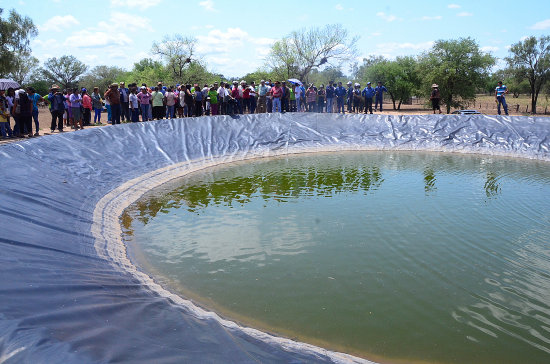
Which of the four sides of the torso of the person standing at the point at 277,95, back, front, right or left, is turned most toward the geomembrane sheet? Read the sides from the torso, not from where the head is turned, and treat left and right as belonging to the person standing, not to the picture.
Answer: front

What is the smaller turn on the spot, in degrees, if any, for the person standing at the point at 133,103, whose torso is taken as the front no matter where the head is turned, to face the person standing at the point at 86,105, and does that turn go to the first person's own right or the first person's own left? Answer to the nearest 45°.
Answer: approximately 135° to the first person's own right

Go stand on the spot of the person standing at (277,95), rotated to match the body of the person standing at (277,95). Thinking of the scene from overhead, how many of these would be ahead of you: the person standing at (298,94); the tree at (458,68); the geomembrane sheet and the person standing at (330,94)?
1

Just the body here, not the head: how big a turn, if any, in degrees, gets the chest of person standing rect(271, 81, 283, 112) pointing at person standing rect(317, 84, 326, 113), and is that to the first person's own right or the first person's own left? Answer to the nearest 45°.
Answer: approximately 135° to the first person's own left

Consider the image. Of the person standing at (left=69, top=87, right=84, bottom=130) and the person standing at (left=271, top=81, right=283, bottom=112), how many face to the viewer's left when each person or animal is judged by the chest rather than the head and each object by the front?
0

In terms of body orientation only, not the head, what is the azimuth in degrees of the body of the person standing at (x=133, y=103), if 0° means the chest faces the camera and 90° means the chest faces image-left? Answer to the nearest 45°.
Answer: approximately 315°

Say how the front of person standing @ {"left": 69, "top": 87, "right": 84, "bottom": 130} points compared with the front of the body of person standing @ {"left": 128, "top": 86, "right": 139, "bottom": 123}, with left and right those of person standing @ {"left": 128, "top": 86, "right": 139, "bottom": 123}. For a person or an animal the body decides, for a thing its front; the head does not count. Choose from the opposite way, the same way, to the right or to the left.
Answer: the same way

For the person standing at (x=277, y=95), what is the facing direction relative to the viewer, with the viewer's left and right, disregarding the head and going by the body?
facing the viewer

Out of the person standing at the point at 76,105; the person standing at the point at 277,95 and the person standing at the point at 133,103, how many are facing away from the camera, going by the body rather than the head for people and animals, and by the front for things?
0

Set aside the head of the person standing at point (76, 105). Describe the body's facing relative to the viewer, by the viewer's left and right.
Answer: facing the viewer and to the right of the viewer

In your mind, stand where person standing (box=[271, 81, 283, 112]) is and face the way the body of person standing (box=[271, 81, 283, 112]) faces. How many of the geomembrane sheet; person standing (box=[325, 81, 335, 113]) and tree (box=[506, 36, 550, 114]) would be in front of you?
1

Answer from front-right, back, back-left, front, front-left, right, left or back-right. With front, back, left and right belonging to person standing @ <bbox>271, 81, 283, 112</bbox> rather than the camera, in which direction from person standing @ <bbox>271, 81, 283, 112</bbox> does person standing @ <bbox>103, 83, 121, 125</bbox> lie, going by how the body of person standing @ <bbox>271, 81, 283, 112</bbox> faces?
front-right

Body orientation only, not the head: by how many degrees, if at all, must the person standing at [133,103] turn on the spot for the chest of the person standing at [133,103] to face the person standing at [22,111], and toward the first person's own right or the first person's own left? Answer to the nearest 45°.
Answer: approximately 90° to the first person's own right

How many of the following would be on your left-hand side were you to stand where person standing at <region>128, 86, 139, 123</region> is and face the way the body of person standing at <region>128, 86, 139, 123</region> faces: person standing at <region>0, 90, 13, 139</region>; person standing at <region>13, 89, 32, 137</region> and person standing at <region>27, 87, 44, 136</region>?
0
